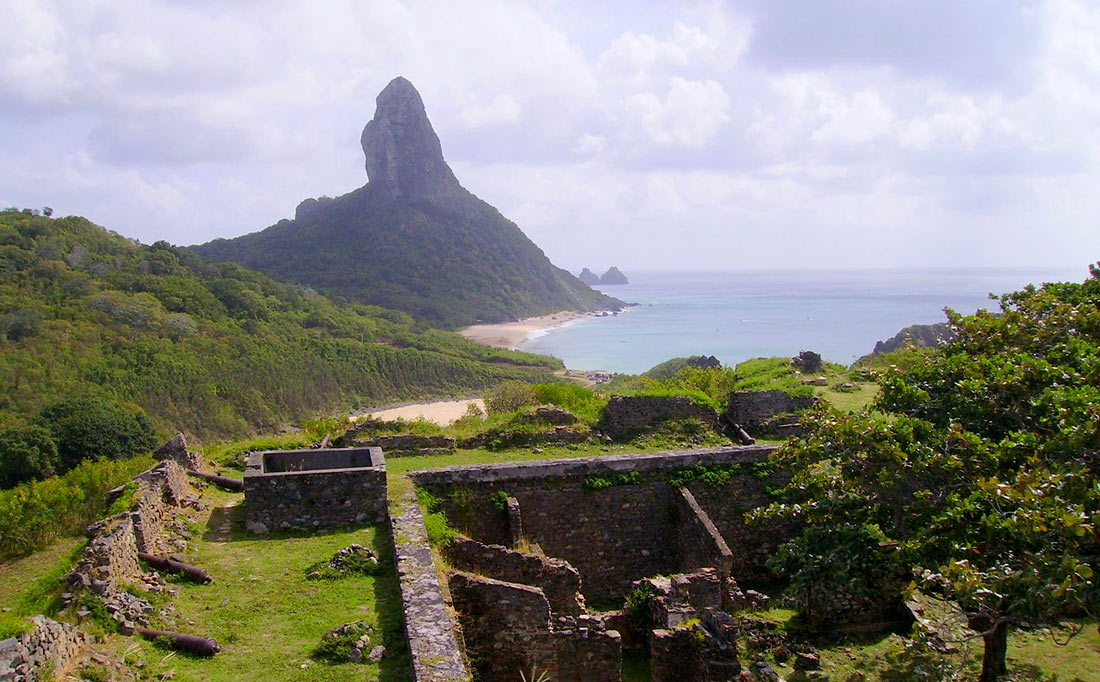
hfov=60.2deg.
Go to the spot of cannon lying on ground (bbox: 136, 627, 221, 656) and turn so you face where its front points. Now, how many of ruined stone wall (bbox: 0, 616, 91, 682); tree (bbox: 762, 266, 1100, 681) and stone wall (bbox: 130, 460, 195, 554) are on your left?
1

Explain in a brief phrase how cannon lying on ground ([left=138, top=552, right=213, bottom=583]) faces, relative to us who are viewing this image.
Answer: facing away from the viewer and to the left of the viewer

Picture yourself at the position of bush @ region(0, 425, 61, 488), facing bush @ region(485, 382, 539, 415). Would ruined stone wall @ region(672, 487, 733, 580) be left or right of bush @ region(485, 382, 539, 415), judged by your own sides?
right

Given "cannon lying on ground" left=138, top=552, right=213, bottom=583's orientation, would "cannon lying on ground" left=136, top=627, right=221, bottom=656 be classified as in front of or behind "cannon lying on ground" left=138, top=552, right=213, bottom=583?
behind

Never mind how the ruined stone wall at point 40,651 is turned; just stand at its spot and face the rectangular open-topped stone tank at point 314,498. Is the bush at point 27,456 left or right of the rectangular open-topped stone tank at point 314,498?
left

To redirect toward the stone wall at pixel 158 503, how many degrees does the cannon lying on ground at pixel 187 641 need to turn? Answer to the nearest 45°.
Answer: approximately 45° to its right

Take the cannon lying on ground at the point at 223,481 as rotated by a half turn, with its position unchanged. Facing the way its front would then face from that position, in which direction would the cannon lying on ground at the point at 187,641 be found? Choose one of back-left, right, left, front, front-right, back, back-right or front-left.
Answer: front-right

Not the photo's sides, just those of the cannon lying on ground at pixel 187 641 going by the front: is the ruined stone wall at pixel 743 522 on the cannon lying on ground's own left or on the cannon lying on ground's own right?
on the cannon lying on ground's own right

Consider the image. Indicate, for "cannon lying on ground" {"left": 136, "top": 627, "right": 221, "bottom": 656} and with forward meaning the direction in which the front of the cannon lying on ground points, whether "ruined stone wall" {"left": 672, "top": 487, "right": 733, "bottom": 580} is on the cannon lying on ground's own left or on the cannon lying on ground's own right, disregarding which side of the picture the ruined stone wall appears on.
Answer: on the cannon lying on ground's own right

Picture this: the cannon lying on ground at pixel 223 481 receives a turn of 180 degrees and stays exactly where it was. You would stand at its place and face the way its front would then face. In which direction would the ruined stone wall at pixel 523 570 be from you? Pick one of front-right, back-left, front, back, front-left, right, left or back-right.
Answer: front

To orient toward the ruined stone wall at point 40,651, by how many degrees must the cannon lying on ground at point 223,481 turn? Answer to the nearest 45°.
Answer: approximately 135° to its left

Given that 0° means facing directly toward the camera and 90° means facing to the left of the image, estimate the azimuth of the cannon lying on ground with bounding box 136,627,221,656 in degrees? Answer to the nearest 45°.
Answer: approximately 135°

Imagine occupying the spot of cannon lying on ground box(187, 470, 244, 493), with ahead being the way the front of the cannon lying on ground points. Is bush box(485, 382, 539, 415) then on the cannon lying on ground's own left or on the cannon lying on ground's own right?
on the cannon lying on ground's own right

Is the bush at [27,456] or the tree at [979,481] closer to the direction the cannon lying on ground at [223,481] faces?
the bush
